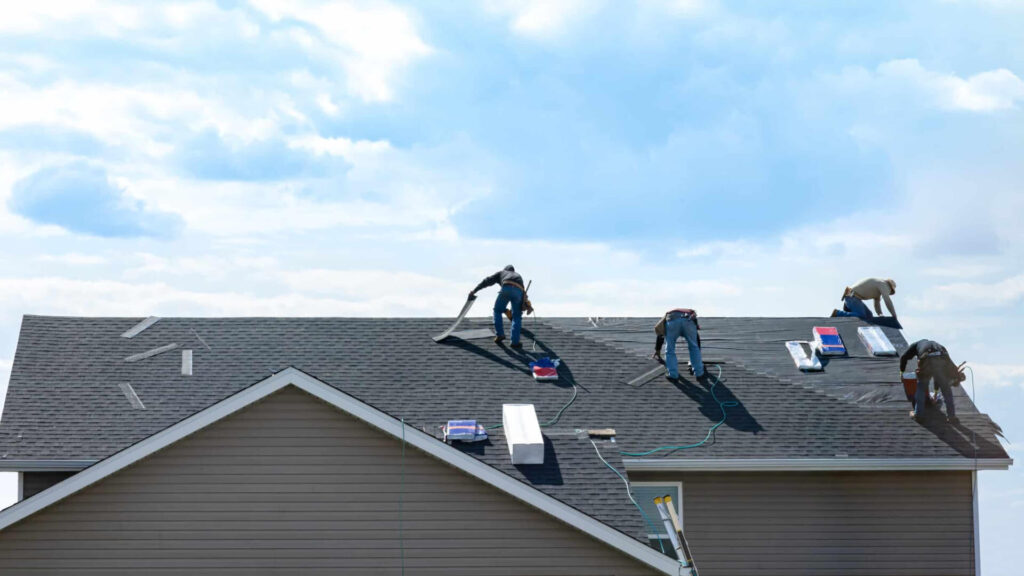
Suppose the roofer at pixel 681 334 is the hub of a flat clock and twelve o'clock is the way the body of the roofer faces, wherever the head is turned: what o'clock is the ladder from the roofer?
The ladder is roughly at 6 o'clock from the roofer.

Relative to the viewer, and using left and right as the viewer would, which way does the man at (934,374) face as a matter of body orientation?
facing away from the viewer

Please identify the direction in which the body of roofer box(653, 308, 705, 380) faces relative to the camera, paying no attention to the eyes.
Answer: away from the camera

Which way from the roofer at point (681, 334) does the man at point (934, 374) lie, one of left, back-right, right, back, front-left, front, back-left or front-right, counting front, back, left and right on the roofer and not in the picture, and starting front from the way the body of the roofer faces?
right

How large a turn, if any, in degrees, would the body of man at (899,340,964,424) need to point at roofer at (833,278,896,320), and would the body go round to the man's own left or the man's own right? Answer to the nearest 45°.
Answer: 0° — they already face them
